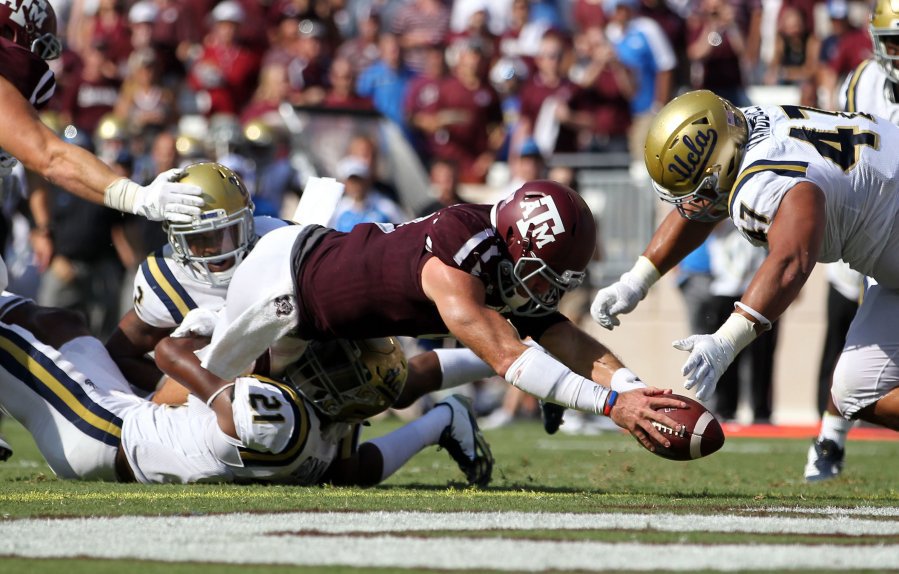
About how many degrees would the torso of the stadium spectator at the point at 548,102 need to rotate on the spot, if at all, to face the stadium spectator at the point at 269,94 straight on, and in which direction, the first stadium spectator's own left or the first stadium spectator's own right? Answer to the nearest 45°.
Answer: approximately 90° to the first stadium spectator's own right

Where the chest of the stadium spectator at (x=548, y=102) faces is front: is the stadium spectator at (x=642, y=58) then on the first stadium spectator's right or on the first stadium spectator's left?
on the first stadium spectator's left

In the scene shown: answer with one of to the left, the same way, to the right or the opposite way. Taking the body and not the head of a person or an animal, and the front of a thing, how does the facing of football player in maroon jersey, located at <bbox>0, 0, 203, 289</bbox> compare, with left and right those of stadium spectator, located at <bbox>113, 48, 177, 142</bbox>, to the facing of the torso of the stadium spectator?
to the left

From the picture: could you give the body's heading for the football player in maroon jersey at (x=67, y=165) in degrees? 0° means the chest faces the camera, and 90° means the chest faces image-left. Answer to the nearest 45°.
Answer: approximately 270°

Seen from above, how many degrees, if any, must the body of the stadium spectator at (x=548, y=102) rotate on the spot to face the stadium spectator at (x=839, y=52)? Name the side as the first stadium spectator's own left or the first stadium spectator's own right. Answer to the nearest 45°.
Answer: approximately 90° to the first stadium spectator's own left

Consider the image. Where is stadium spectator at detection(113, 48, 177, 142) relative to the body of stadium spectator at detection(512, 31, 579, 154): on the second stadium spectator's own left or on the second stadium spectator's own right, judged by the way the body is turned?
on the second stadium spectator's own right

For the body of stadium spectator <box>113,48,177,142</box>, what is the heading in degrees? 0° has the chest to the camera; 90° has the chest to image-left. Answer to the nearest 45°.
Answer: approximately 0°
